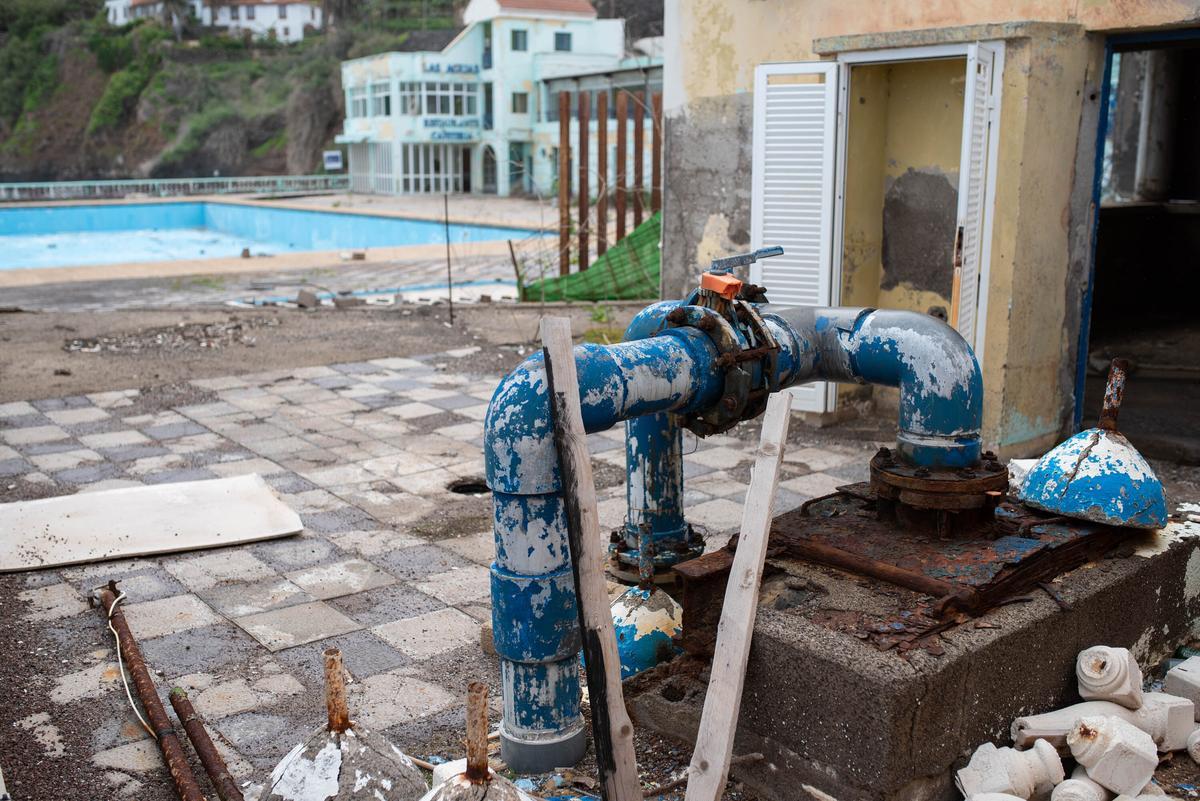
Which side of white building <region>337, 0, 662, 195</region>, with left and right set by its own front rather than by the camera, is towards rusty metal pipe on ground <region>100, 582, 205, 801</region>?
front

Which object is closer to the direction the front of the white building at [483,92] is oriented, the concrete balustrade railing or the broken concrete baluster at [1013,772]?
the broken concrete baluster

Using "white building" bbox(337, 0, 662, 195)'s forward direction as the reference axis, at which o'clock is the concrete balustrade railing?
The concrete balustrade railing is roughly at 3 o'clock from the white building.

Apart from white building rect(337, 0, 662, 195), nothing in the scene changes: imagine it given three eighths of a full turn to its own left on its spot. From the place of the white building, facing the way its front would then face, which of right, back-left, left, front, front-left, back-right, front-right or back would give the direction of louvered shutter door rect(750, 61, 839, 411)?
back-right

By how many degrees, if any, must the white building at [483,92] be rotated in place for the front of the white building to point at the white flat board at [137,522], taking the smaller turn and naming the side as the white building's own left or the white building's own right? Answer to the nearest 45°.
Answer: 0° — it already faces it

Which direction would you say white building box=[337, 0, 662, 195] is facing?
toward the camera

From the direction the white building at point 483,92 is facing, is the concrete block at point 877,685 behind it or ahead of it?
ahead

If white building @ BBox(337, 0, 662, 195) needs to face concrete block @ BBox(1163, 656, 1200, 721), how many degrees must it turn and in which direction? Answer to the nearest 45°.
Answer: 0° — it already faces it

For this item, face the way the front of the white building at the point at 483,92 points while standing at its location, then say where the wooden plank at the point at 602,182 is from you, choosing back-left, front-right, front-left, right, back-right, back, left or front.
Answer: front

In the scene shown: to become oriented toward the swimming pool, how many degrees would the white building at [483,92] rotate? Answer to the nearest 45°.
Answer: approximately 45° to its right

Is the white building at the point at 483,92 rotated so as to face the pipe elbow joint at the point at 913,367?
yes

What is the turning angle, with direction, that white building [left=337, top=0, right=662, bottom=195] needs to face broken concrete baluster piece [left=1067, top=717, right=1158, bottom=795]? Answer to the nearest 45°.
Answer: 0° — it already faces it

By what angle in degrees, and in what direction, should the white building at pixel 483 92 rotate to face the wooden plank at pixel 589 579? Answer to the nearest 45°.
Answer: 0° — it already faces it

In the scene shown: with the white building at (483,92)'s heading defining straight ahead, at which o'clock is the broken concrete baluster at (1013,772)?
The broken concrete baluster is roughly at 12 o'clock from the white building.

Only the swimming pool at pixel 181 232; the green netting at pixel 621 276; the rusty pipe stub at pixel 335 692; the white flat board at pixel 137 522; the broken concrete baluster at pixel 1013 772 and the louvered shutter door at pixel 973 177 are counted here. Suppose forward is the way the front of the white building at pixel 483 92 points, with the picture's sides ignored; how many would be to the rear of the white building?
0

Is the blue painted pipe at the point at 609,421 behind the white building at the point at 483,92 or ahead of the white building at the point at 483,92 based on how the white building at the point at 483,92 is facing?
ahead

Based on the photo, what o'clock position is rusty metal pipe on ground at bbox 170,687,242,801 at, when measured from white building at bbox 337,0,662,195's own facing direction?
The rusty metal pipe on ground is roughly at 12 o'clock from the white building.
